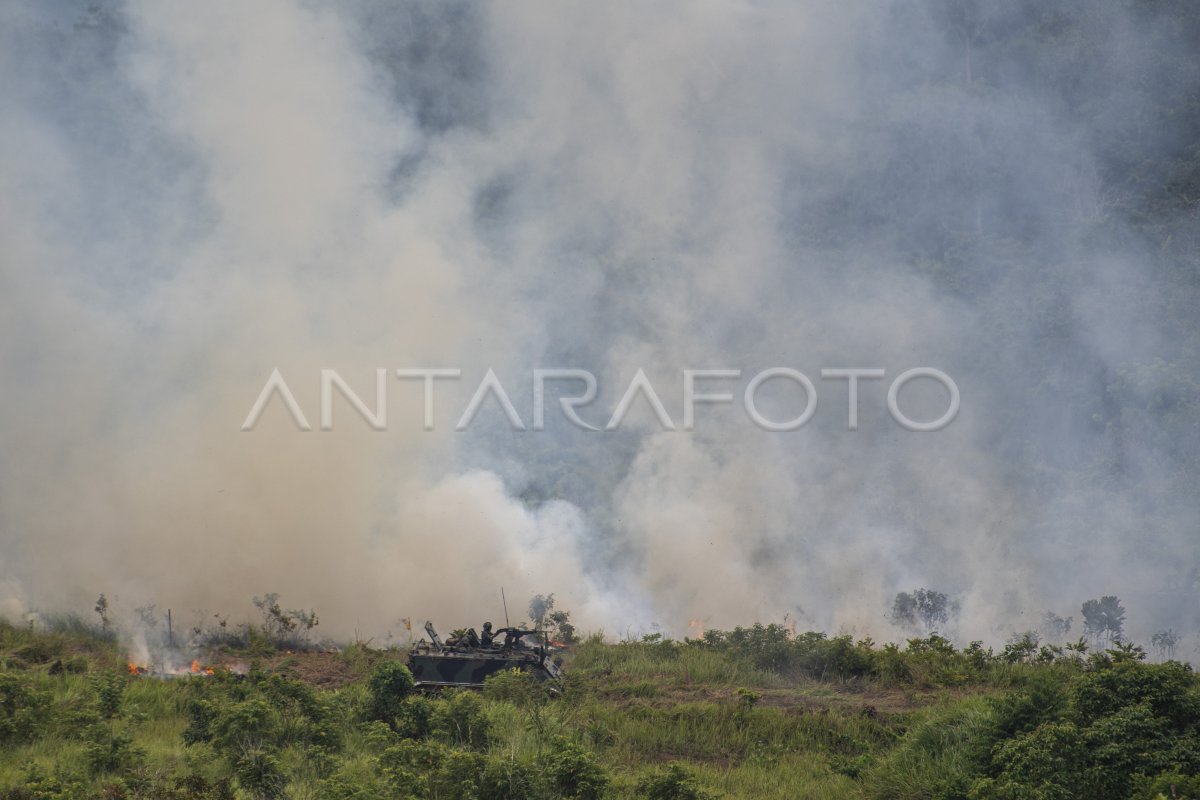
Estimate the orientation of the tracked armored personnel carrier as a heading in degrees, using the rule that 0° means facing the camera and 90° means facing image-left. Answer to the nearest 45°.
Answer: approximately 270°

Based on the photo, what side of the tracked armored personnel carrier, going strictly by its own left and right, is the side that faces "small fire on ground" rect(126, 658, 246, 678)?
back

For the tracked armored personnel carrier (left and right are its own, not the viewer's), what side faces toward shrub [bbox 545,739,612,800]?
right

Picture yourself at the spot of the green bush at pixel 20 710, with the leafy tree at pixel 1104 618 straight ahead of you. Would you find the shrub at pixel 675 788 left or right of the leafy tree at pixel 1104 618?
right

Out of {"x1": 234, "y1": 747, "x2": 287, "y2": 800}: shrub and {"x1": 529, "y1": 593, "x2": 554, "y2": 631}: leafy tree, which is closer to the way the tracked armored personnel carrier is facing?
the leafy tree

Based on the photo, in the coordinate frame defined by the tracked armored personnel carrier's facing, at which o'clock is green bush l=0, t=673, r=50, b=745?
The green bush is roughly at 5 o'clock from the tracked armored personnel carrier.

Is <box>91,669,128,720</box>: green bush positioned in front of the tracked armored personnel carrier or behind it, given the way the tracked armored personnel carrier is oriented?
behind

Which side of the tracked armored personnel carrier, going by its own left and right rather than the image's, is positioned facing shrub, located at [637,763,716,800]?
right

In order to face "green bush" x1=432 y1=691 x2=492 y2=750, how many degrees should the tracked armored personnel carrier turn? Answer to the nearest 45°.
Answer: approximately 90° to its right

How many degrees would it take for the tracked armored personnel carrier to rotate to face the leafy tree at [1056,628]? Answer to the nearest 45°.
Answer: approximately 45° to its left
